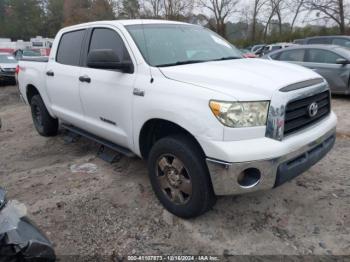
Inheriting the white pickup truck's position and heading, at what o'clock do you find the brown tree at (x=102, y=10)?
The brown tree is roughly at 7 o'clock from the white pickup truck.

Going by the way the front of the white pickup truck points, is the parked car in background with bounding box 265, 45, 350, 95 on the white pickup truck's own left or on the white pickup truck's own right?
on the white pickup truck's own left

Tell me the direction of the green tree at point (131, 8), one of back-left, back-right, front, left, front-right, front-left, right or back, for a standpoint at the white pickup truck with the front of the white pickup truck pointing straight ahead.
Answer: back-left

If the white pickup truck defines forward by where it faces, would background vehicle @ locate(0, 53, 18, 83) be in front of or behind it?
behind

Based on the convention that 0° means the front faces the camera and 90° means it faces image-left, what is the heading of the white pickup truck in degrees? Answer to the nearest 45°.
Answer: approximately 315°
